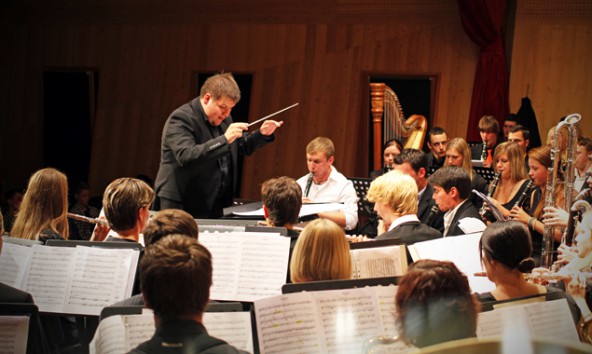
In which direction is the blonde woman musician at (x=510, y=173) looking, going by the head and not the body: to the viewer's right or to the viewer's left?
to the viewer's left

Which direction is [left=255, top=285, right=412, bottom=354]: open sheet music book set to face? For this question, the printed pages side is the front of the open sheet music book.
toward the camera

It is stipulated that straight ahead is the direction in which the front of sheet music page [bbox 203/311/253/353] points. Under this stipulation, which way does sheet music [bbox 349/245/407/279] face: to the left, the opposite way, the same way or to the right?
the same way

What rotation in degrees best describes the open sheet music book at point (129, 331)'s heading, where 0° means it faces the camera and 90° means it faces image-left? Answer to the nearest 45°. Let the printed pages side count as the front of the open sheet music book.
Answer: approximately 0°

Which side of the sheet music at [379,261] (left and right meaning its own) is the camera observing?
front

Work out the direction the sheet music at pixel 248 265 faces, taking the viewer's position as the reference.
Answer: facing the viewer

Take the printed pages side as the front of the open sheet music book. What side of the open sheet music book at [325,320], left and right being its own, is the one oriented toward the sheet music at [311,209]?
back

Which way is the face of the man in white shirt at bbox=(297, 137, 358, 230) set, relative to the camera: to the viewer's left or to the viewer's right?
to the viewer's left

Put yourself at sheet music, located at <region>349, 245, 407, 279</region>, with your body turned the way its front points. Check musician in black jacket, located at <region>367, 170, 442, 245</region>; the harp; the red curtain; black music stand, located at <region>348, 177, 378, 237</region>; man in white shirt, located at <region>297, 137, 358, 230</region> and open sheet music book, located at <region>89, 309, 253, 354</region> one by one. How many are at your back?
5

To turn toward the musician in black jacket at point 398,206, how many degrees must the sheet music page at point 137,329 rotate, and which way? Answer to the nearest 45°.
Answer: approximately 135° to its left

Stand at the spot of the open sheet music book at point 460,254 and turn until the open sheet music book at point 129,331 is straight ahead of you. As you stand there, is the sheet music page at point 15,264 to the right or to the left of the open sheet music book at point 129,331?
right

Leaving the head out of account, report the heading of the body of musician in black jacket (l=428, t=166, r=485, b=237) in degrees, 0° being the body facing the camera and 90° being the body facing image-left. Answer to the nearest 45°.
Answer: approximately 90°

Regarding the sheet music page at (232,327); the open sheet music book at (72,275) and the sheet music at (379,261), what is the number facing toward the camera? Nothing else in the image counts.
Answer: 3

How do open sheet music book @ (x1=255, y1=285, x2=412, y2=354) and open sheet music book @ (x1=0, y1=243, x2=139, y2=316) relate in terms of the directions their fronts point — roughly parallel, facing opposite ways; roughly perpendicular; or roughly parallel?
roughly parallel

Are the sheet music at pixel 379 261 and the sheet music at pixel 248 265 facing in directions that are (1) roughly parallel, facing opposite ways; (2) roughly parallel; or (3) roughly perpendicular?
roughly parallel

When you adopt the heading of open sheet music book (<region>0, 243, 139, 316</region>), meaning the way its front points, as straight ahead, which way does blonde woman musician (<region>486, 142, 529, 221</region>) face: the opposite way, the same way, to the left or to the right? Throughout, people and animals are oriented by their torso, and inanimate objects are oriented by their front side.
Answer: to the right

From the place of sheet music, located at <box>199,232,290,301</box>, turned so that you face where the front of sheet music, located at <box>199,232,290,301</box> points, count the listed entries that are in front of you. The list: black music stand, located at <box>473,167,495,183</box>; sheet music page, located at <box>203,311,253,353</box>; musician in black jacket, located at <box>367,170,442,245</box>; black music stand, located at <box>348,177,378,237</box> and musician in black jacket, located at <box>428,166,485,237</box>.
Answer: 1
